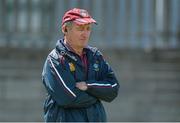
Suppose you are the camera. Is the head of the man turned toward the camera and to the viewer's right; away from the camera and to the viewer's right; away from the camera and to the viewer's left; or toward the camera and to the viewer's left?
toward the camera and to the viewer's right

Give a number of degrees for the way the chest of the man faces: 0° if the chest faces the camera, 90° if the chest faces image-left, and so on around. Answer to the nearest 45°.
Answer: approximately 315°
